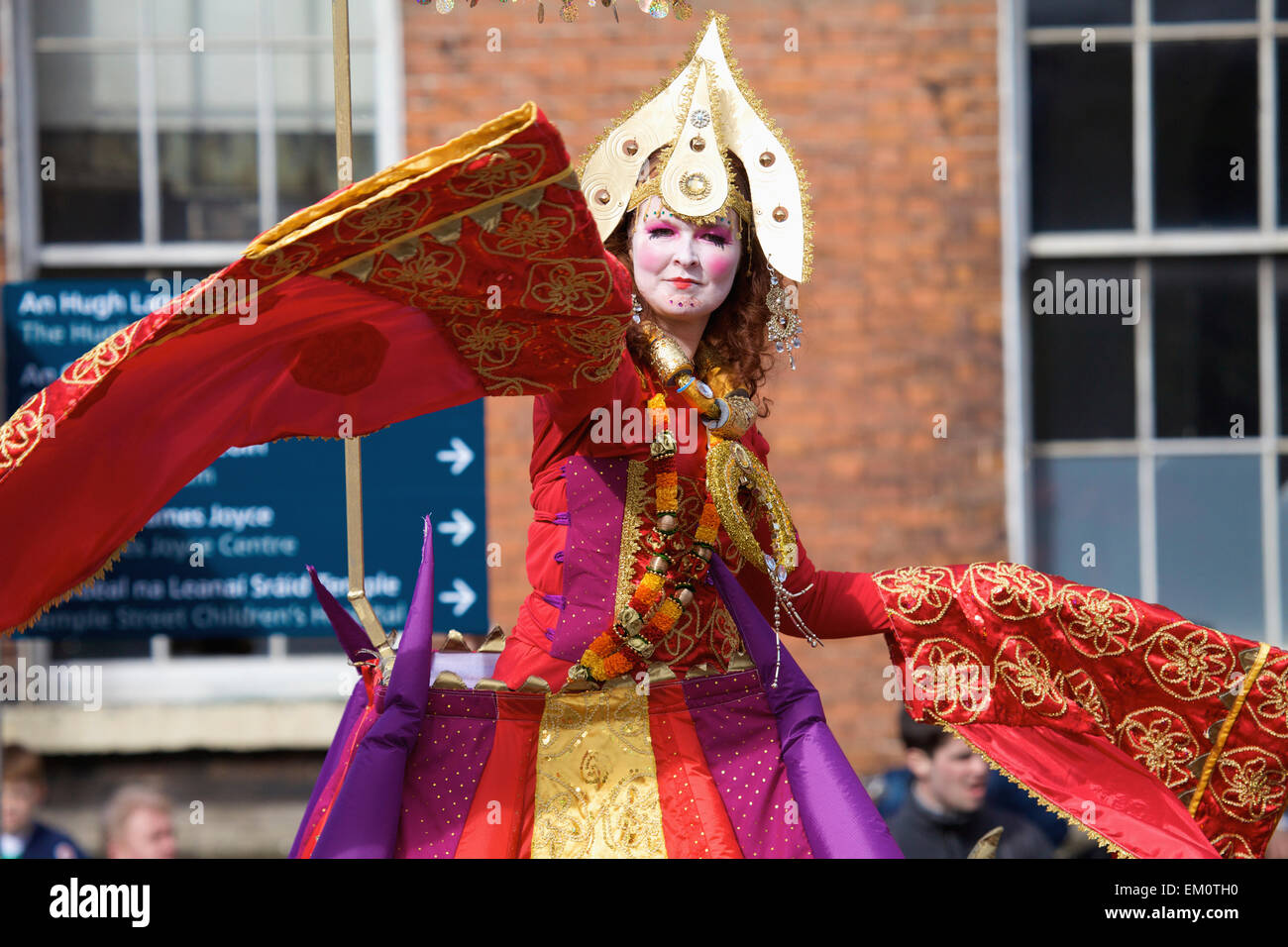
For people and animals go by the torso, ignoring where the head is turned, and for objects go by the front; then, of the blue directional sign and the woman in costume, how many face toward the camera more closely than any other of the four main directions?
2

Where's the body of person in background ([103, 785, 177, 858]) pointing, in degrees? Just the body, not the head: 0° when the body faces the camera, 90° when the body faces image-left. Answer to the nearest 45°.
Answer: approximately 315°

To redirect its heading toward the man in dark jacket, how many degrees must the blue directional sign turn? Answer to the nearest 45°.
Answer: approximately 45° to its left

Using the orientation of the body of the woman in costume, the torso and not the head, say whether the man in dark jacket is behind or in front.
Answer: behind

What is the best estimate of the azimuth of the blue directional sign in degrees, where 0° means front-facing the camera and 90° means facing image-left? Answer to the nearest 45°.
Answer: approximately 0°

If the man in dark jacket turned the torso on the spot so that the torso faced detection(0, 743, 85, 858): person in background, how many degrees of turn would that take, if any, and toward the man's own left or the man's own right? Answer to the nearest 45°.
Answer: approximately 135° to the man's own right
